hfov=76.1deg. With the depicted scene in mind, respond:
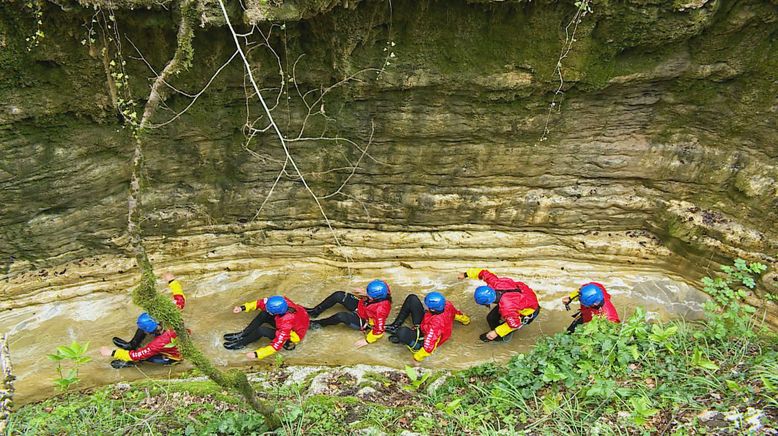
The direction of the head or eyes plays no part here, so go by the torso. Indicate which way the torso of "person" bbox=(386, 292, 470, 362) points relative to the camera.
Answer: to the viewer's left

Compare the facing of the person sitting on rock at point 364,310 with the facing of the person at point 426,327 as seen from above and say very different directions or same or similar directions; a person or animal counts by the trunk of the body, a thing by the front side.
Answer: same or similar directions

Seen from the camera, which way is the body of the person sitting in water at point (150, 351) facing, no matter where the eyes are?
to the viewer's left

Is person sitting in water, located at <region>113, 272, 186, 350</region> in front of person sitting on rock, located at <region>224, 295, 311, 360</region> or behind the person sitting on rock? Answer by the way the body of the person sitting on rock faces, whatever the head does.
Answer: in front

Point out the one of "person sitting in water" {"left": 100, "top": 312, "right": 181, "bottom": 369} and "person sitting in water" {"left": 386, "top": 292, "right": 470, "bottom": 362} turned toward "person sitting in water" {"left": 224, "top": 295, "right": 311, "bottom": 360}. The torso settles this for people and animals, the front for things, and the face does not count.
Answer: "person sitting in water" {"left": 386, "top": 292, "right": 470, "bottom": 362}

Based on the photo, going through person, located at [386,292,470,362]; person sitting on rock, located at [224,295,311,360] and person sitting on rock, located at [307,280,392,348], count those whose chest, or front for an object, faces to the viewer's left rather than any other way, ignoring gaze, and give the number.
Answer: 3

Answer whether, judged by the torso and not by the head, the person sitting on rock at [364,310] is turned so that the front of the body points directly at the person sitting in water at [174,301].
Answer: yes

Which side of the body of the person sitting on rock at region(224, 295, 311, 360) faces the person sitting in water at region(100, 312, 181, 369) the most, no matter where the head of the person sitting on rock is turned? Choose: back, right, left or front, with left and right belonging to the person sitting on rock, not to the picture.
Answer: front

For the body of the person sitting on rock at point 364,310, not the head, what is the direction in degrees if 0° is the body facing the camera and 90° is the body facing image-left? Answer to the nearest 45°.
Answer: approximately 90°

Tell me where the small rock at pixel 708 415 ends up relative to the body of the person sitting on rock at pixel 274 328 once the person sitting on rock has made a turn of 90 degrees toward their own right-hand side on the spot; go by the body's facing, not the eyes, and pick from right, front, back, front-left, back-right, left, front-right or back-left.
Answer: back-right

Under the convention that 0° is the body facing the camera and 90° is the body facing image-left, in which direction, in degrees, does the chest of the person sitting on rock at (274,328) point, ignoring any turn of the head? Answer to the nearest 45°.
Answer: approximately 90°

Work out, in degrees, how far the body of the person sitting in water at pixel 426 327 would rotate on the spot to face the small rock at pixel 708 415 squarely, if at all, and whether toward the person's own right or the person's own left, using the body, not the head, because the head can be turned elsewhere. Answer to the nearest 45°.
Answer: approximately 135° to the person's own left
